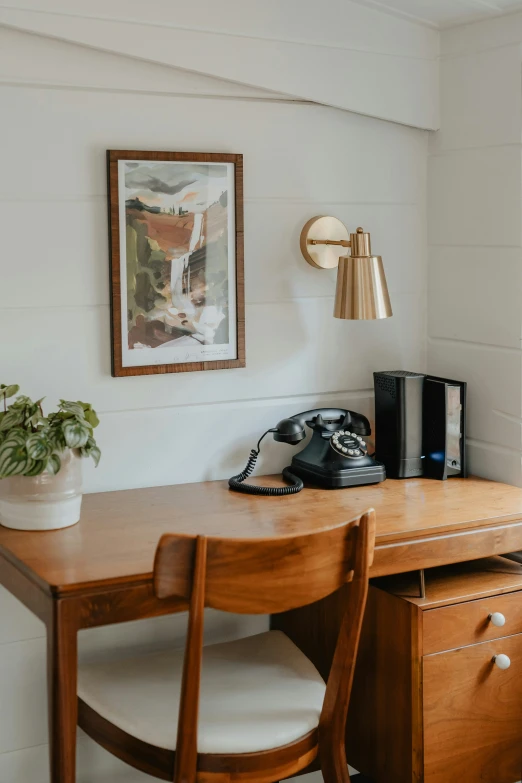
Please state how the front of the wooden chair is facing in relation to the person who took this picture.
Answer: facing away from the viewer and to the left of the viewer

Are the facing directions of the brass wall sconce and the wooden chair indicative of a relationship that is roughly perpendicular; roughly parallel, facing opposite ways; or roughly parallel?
roughly parallel, facing opposite ways

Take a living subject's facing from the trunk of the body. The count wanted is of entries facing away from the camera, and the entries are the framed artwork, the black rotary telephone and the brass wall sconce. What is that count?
0

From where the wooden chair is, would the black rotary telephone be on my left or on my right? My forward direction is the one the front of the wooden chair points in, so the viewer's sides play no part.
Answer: on my right

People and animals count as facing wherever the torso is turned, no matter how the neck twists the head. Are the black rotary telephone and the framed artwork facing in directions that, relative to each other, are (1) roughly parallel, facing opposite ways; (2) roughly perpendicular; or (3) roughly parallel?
roughly parallel

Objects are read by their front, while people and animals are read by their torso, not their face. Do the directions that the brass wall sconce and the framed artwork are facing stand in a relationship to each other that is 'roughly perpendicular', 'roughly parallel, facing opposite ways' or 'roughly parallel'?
roughly parallel

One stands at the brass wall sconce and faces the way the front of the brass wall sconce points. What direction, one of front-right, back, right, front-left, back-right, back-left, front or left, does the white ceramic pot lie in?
right

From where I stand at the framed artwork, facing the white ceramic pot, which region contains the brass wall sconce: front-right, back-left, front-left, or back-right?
back-left

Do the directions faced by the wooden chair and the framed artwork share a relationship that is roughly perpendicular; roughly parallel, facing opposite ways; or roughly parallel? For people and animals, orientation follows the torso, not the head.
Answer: roughly parallel, facing opposite ways

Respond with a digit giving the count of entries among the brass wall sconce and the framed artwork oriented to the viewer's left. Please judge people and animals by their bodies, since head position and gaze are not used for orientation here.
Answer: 0

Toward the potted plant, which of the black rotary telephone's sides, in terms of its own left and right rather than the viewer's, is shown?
right

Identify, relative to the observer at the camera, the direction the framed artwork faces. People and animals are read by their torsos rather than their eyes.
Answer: facing the viewer and to the right of the viewer

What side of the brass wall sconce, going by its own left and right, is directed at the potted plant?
right
